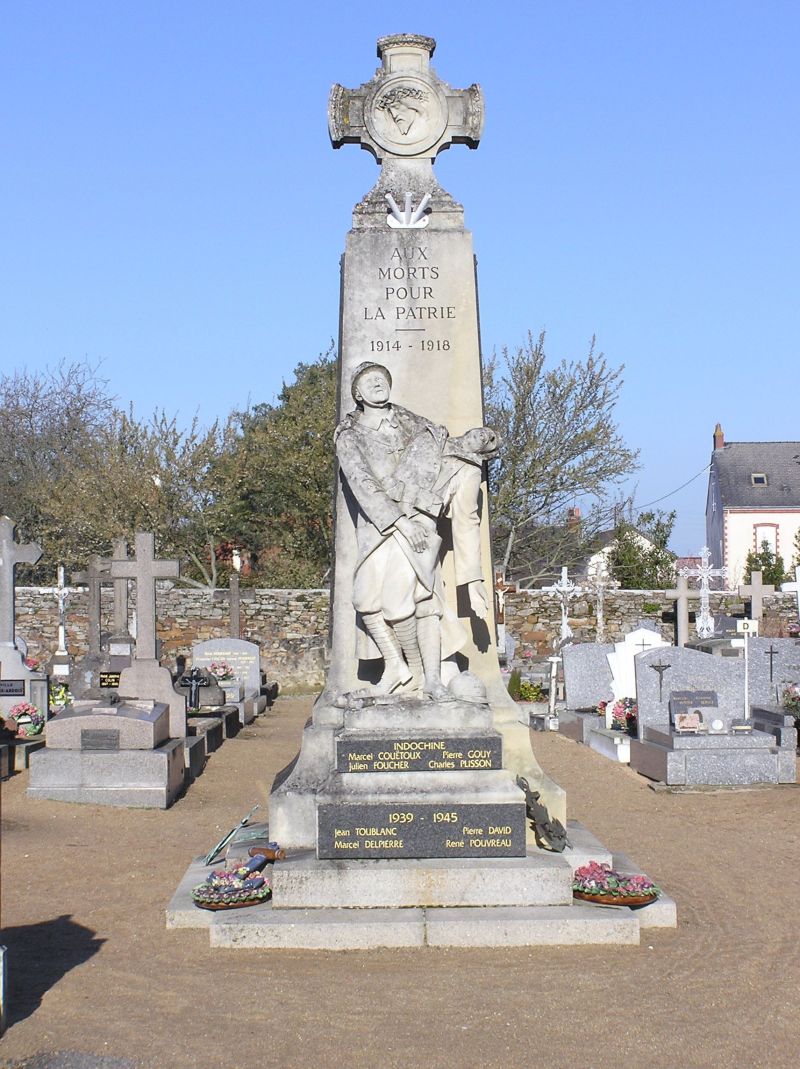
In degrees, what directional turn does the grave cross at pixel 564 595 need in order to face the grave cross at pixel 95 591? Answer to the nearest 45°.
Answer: approximately 45° to its right

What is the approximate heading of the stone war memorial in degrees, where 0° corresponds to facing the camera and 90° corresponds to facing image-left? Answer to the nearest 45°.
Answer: approximately 0°

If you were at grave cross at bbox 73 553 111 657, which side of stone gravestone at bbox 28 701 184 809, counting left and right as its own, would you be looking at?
back

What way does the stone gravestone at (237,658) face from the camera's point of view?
toward the camera

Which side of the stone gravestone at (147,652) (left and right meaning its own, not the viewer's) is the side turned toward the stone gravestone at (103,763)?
front

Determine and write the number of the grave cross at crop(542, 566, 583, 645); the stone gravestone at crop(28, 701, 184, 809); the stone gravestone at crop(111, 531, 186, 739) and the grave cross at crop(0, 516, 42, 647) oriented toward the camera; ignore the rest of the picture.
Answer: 4

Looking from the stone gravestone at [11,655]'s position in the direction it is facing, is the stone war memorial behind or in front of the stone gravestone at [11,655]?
in front

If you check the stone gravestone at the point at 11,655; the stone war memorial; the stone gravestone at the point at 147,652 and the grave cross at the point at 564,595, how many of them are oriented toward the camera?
4

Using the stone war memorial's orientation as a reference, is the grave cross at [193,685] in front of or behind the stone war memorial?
behind

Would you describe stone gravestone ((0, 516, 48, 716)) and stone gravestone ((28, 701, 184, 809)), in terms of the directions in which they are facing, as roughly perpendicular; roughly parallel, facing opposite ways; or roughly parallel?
roughly parallel

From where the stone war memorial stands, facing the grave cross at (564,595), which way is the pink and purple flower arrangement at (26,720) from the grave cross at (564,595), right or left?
left

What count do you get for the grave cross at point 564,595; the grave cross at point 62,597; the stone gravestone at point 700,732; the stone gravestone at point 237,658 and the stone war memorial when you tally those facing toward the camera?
5

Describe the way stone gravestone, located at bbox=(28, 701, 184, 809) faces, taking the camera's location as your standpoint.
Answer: facing the viewer

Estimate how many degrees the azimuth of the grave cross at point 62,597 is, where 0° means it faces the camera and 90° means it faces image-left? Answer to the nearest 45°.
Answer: approximately 0°

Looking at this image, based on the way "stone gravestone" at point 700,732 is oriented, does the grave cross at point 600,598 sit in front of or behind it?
behind

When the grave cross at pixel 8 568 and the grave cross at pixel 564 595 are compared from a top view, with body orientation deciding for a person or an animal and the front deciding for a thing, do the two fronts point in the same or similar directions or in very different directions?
same or similar directions

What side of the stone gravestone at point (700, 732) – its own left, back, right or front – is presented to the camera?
front

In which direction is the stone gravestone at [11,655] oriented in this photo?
toward the camera

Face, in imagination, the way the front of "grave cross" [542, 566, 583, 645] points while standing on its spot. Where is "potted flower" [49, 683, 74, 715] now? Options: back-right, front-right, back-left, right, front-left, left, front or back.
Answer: front-right

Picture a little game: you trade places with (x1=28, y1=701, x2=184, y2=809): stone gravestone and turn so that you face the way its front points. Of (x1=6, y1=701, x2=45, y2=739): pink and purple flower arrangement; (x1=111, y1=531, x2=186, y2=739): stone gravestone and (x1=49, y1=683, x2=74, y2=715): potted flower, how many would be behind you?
3
